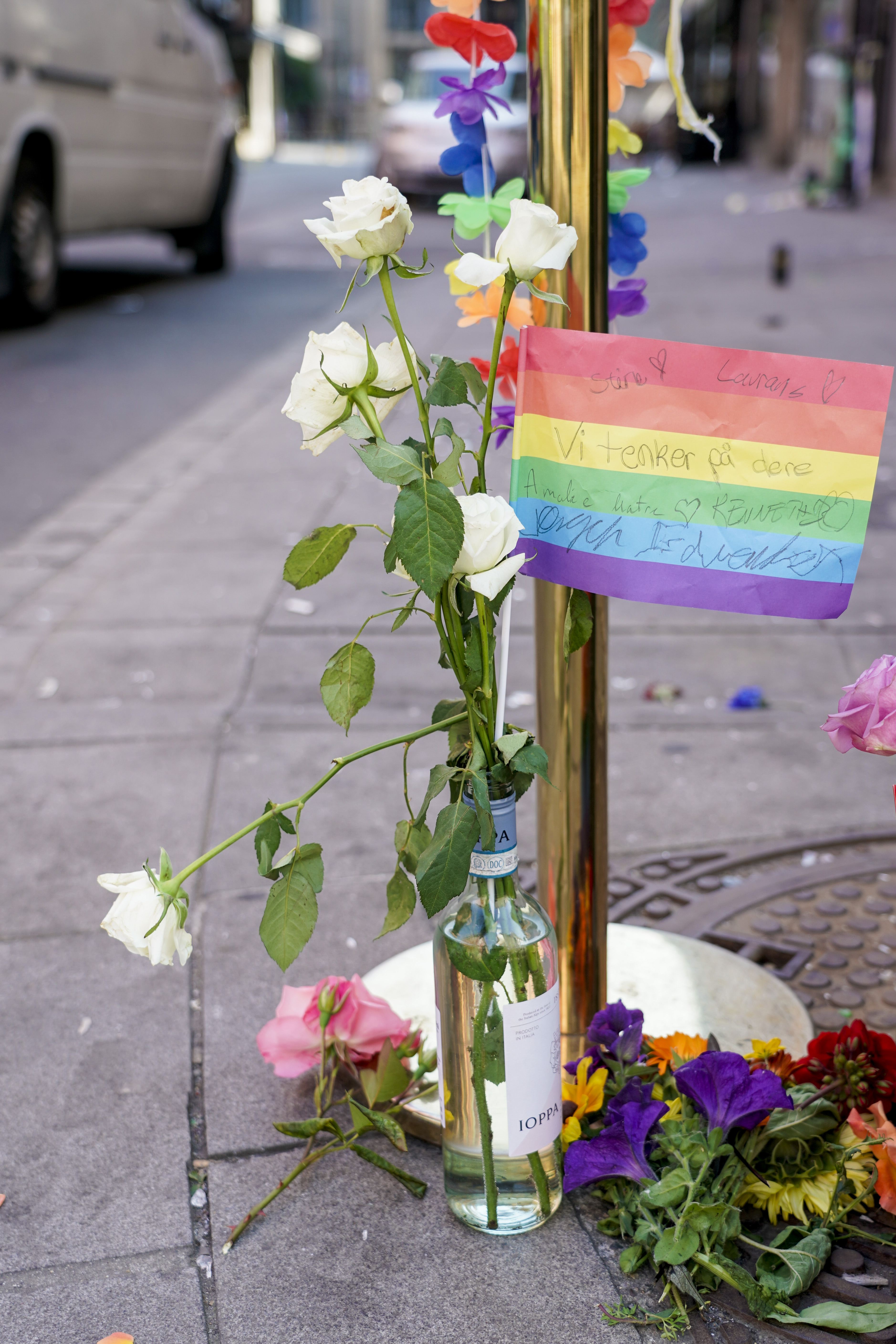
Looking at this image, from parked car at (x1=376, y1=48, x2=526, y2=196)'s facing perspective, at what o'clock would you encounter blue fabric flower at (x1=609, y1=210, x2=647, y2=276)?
The blue fabric flower is roughly at 12 o'clock from the parked car.

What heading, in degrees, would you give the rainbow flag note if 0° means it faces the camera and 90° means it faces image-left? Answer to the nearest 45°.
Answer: approximately 0°

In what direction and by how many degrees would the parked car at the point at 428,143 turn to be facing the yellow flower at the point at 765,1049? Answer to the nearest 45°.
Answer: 0° — it already faces it

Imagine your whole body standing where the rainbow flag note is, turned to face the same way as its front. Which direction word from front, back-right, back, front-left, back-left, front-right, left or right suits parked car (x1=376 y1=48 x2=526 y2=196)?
back

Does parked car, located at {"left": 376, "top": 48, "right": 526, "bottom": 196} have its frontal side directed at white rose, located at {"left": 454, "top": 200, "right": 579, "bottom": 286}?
yes

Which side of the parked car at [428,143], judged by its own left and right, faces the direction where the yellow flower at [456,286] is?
front

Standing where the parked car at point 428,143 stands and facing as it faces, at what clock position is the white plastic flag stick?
The white plastic flag stick is roughly at 12 o'clock from the parked car.

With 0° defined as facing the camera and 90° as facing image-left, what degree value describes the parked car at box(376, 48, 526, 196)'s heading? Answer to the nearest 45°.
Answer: approximately 0°

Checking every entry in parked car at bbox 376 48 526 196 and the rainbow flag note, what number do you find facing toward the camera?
2

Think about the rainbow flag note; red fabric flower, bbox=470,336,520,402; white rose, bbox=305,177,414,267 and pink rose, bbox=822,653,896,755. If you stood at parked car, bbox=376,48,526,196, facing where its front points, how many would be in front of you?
4

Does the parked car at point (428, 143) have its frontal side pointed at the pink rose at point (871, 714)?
yes
